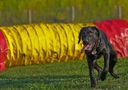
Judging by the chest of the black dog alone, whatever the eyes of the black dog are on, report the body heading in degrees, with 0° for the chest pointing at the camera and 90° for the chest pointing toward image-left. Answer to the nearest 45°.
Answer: approximately 45°
